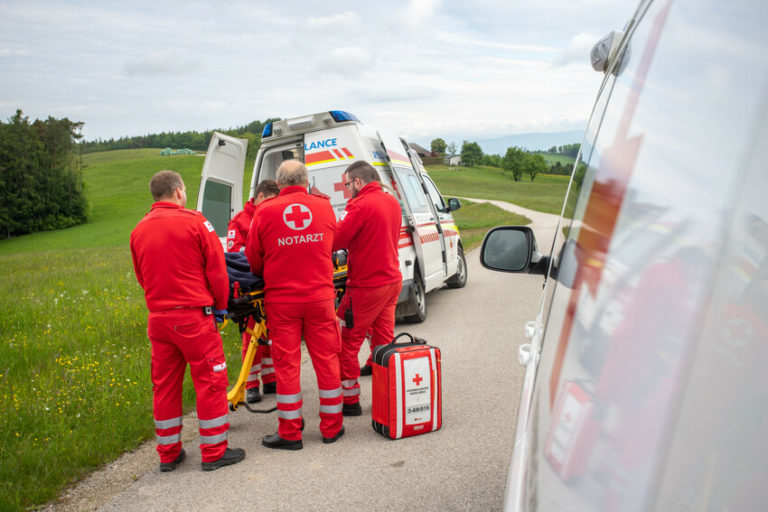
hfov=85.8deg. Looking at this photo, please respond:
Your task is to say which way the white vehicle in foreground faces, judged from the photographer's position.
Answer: facing away from the viewer and to the left of the viewer

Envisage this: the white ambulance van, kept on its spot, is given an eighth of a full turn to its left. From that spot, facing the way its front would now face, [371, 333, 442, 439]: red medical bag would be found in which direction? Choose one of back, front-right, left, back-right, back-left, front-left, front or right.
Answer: back

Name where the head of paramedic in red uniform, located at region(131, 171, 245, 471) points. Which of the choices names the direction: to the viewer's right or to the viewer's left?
to the viewer's right

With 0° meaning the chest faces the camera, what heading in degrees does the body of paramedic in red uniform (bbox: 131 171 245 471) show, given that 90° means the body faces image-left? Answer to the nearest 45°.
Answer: approximately 225°

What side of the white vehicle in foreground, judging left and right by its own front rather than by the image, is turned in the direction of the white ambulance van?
front

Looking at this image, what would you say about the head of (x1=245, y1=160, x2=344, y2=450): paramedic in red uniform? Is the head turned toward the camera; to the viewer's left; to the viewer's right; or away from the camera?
away from the camera

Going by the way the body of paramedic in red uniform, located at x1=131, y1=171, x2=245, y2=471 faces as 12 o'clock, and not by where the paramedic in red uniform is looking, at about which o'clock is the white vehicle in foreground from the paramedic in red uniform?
The white vehicle in foreground is roughly at 4 o'clock from the paramedic in red uniform.

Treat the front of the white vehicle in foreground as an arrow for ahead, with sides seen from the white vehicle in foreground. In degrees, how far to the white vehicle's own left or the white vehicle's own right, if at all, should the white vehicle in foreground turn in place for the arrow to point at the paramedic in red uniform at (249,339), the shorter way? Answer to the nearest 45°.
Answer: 0° — it already faces them

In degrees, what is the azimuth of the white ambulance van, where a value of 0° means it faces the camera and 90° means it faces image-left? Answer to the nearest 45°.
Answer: approximately 225°

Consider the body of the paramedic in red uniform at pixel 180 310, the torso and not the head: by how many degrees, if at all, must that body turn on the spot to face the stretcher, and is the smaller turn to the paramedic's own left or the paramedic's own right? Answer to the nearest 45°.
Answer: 0° — they already face it

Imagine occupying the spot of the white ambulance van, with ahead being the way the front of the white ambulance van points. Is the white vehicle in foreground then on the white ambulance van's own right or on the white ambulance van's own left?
on the white ambulance van's own right
